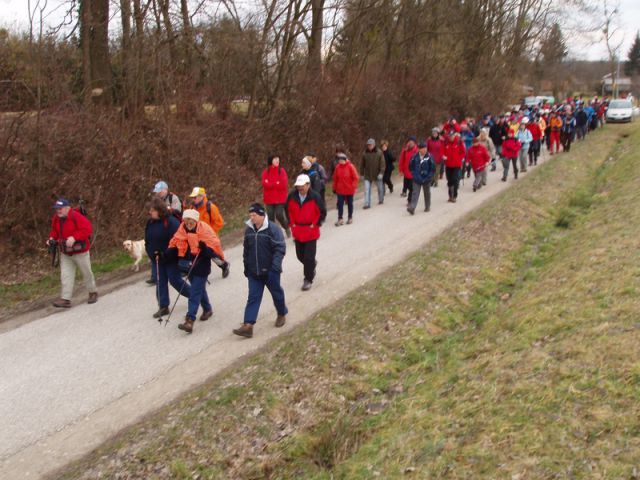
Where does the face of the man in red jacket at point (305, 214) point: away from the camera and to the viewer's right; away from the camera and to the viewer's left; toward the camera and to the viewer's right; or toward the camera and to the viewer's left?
toward the camera and to the viewer's left

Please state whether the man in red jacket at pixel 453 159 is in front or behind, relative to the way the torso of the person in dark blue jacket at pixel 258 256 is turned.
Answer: behind

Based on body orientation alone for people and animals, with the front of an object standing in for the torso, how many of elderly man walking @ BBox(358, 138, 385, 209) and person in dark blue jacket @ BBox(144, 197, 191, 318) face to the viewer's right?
0

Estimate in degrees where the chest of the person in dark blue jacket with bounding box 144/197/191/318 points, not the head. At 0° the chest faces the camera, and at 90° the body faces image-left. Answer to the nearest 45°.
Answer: approximately 45°

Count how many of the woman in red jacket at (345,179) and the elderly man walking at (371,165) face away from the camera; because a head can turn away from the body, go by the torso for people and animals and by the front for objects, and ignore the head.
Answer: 0

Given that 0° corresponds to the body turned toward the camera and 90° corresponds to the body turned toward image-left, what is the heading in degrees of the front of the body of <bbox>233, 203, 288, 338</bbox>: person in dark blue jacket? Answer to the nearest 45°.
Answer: approximately 45°
